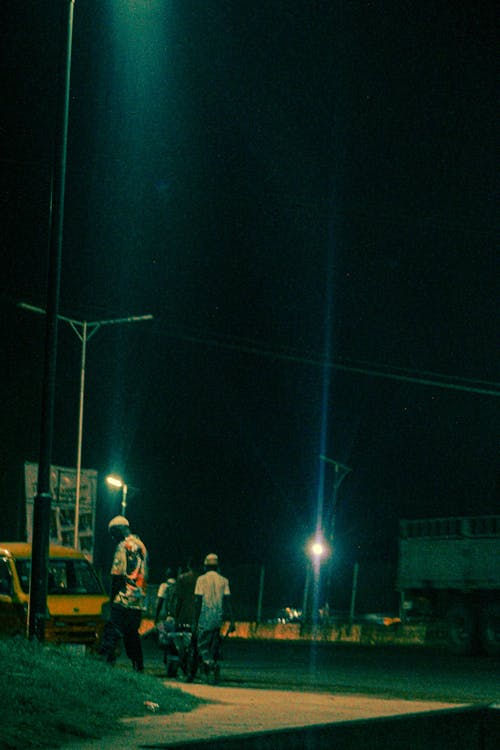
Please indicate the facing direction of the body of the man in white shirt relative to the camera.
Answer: away from the camera

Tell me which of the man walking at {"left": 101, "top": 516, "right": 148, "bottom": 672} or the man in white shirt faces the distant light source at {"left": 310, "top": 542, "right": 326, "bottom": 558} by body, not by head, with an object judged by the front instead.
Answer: the man in white shirt

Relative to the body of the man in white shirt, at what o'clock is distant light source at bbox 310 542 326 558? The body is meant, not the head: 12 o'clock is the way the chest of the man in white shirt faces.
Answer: The distant light source is roughly at 12 o'clock from the man in white shirt.

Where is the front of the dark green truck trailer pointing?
to the viewer's right
